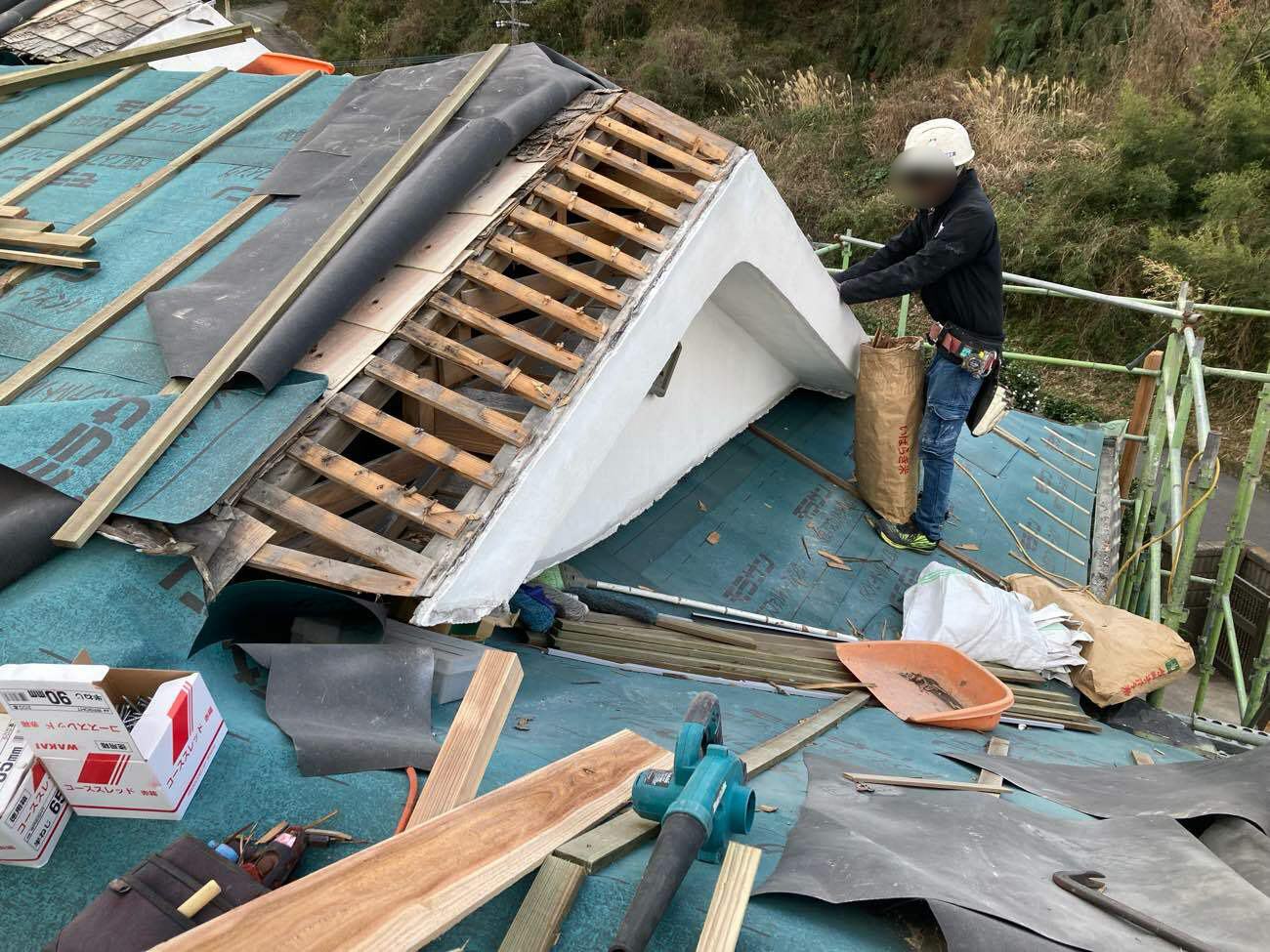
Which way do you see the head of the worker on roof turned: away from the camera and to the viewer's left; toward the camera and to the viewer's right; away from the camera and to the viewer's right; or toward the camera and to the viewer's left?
toward the camera and to the viewer's left

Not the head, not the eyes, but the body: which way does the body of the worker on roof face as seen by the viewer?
to the viewer's left

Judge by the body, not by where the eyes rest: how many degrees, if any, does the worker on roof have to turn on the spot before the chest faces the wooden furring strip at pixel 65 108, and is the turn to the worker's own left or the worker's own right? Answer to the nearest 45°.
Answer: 0° — they already face it

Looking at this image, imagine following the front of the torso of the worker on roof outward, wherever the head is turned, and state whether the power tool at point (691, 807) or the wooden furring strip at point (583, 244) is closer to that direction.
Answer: the wooden furring strip

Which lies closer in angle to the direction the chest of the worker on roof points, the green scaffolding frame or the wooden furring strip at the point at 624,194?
the wooden furring strip

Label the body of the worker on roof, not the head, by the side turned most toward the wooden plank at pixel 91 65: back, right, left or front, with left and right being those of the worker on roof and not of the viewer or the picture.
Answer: front

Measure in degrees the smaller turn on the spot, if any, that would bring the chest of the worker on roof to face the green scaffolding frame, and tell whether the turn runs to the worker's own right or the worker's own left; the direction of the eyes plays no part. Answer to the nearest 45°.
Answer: approximately 180°

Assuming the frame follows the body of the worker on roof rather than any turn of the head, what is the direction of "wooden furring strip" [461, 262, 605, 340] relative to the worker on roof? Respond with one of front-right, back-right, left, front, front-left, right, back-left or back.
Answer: front-left

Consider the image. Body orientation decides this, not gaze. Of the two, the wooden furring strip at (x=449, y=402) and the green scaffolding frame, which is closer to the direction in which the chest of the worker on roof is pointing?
the wooden furring strip

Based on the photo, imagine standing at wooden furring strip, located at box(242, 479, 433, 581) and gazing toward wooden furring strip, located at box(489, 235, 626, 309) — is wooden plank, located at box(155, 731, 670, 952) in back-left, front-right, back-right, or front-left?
back-right

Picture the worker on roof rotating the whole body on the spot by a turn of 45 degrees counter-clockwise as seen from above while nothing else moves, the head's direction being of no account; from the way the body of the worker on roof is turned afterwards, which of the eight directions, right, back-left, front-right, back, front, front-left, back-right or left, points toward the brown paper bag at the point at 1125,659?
left

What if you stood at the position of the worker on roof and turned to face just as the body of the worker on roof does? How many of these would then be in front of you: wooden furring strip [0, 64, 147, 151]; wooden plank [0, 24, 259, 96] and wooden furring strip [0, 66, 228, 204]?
3
